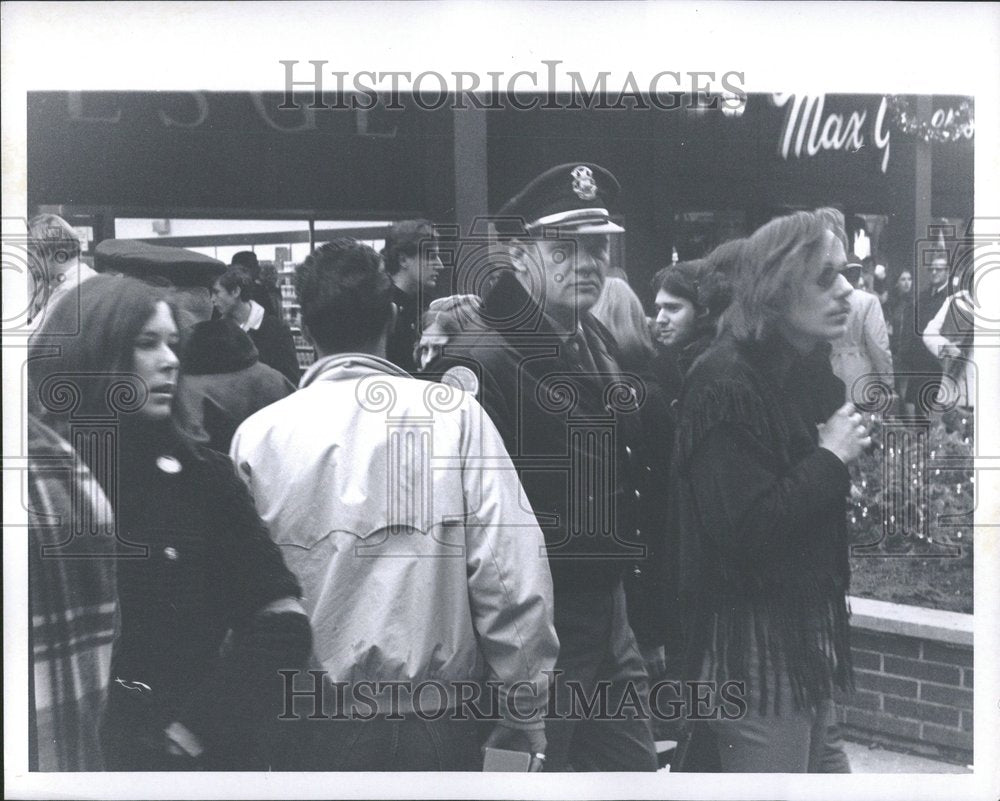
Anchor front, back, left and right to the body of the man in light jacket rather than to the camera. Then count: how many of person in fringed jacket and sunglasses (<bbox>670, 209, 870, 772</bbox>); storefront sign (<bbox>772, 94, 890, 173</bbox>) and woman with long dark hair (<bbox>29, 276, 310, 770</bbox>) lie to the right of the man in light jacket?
2

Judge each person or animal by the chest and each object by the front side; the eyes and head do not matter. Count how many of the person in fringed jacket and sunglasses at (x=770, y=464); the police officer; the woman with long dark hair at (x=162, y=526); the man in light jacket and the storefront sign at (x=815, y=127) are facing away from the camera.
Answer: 1

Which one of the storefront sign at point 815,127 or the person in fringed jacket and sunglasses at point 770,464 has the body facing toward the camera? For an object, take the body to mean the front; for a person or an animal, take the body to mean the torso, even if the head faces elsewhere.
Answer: the storefront sign

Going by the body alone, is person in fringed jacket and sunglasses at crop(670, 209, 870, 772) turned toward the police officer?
no

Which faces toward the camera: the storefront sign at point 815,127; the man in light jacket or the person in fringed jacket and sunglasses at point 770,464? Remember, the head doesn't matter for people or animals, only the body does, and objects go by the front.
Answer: the storefront sign

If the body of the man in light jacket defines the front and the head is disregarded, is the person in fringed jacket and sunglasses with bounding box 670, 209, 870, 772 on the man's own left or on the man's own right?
on the man's own right

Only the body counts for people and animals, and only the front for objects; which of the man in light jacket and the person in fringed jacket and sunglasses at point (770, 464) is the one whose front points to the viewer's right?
the person in fringed jacket and sunglasses

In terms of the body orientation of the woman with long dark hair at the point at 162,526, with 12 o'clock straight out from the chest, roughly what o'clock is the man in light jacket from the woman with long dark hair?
The man in light jacket is roughly at 11 o'clock from the woman with long dark hair.

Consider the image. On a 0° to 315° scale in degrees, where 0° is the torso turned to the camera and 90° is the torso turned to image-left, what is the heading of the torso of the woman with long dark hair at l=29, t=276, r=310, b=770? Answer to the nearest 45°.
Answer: approximately 315°

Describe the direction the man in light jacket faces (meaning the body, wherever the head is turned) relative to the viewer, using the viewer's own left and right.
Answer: facing away from the viewer

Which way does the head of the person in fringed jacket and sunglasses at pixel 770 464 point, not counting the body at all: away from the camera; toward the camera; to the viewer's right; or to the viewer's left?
to the viewer's right

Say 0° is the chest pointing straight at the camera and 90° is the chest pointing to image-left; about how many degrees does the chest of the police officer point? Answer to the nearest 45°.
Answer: approximately 315°

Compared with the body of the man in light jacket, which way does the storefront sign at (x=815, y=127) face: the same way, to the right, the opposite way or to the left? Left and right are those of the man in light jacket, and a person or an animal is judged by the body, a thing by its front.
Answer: the opposite way

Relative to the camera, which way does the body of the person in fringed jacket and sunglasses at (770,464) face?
to the viewer's right

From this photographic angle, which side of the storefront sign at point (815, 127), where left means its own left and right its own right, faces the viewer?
front
